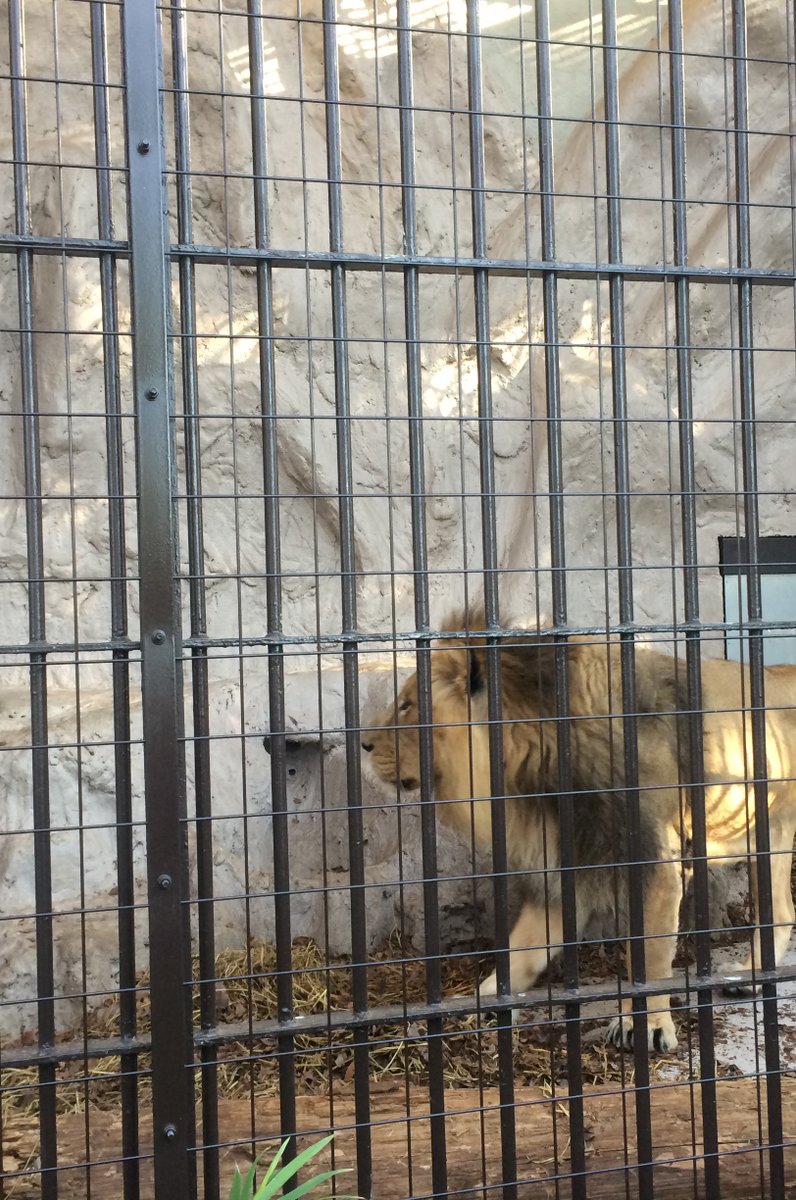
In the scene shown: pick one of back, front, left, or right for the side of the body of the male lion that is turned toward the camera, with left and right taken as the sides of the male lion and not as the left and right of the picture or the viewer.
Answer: left

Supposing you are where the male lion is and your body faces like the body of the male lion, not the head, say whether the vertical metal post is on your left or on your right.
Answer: on your left
